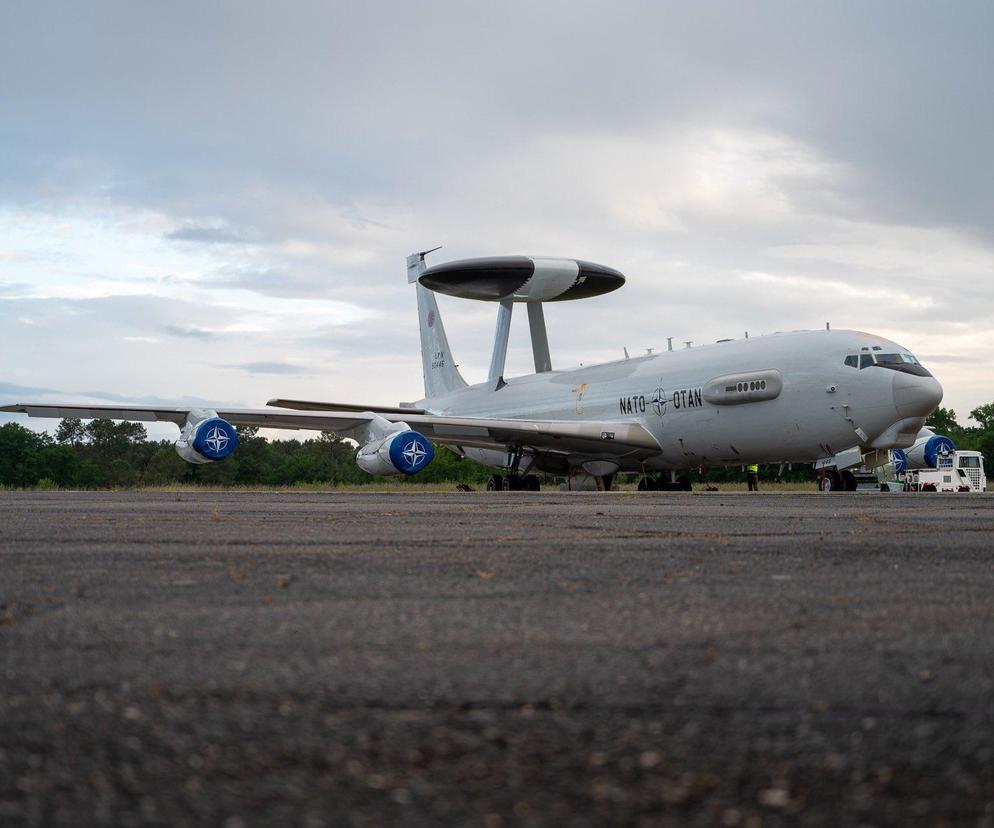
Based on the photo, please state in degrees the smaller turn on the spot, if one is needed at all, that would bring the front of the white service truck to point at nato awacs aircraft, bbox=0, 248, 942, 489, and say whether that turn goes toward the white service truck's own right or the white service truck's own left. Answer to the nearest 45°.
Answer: approximately 180°

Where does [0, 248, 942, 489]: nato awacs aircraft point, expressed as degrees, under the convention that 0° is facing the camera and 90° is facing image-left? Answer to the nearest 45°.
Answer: approximately 315°

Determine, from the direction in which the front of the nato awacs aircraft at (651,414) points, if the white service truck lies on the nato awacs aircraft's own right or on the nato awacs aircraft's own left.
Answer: on the nato awacs aircraft's own left
